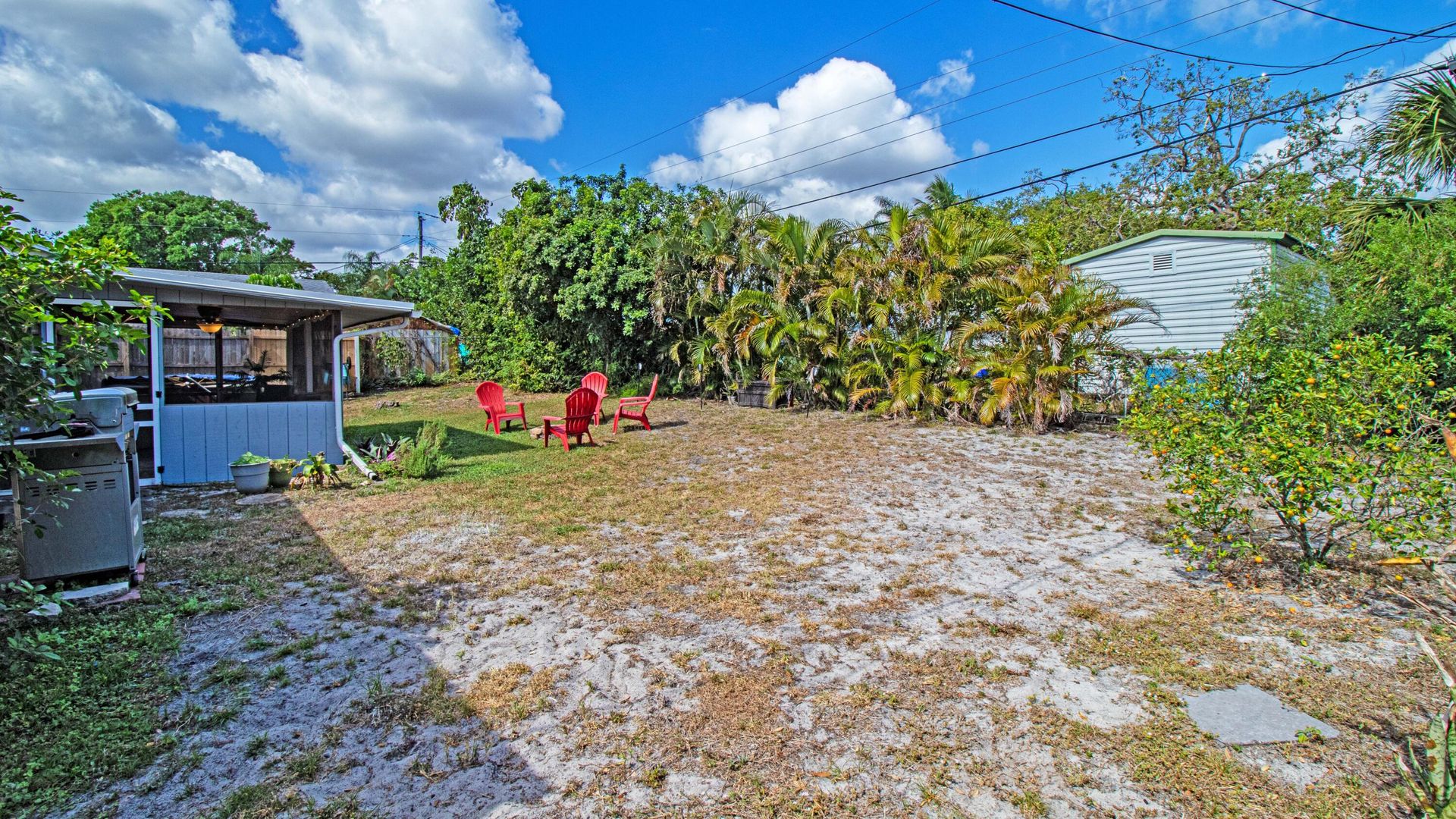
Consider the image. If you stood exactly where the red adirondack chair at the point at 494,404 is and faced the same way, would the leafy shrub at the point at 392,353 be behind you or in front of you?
behind

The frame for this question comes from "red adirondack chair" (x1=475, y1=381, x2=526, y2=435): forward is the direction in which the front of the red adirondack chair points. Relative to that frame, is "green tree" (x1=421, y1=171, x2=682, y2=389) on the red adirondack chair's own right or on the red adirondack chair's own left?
on the red adirondack chair's own left

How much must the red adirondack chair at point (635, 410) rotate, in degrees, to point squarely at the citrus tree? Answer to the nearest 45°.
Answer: approximately 135° to its left

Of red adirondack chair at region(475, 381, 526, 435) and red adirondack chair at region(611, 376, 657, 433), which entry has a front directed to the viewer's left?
red adirondack chair at region(611, 376, 657, 433)

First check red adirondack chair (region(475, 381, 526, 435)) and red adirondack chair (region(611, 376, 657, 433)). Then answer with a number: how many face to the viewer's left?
1

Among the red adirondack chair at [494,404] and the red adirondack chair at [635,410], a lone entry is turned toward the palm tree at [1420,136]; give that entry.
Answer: the red adirondack chair at [494,404]

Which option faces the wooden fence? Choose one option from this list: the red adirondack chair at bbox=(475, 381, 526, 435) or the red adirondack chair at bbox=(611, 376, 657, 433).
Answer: the red adirondack chair at bbox=(611, 376, 657, 433)

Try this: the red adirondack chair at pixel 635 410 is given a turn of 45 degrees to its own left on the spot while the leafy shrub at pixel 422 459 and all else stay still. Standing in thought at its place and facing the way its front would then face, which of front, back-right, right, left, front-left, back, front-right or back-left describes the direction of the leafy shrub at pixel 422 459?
front

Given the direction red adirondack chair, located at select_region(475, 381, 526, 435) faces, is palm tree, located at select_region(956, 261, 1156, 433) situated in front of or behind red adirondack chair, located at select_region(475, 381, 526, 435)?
in front

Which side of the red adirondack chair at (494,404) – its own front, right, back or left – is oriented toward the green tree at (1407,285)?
front

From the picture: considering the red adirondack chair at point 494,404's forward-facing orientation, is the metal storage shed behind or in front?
in front

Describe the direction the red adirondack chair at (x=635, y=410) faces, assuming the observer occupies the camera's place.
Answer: facing to the left of the viewer

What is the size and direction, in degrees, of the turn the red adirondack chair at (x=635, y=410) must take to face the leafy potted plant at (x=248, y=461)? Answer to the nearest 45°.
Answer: approximately 45° to its left

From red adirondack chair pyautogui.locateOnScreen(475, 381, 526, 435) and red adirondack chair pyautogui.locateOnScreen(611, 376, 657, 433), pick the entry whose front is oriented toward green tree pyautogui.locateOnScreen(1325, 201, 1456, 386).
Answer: red adirondack chair pyautogui.locateOnScreen(475, 381, 526, 435)
